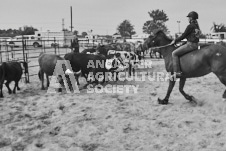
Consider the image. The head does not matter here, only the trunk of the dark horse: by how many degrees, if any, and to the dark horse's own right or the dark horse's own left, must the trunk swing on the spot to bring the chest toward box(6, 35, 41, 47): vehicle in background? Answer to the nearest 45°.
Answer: approximately 45° to the dark horse's own right

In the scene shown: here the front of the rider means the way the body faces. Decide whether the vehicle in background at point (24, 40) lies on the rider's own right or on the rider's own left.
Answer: on the rider's own right

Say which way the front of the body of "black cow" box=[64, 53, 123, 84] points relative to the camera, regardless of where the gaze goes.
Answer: to the viewer's left

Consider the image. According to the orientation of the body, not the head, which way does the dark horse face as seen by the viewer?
to the viewer's left

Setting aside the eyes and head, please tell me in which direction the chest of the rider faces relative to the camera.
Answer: to the viewer's left

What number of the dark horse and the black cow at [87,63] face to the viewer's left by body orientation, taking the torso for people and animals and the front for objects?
2
